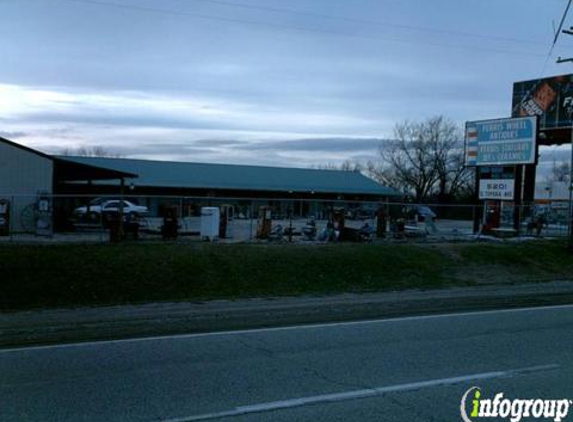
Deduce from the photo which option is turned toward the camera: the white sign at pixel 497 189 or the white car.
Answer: the white sign

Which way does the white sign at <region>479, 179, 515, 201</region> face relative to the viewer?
toward the camera

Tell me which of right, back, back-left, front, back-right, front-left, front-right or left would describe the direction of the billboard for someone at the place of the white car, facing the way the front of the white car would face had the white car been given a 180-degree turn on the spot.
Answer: front

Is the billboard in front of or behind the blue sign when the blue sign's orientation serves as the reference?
behind

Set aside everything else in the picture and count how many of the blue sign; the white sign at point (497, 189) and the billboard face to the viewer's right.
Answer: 0

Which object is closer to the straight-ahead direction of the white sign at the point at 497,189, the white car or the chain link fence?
the chain link fence

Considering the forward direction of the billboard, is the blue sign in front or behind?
in front

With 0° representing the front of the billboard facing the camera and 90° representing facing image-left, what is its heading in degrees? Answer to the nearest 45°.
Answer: approximately 45°

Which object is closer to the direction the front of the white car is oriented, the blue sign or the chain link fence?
the blue sign

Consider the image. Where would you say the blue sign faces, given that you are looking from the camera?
facing the viewer and to the left of the viewer

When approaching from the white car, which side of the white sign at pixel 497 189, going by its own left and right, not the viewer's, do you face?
right

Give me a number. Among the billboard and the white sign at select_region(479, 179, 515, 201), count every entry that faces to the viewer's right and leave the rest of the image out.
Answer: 0
